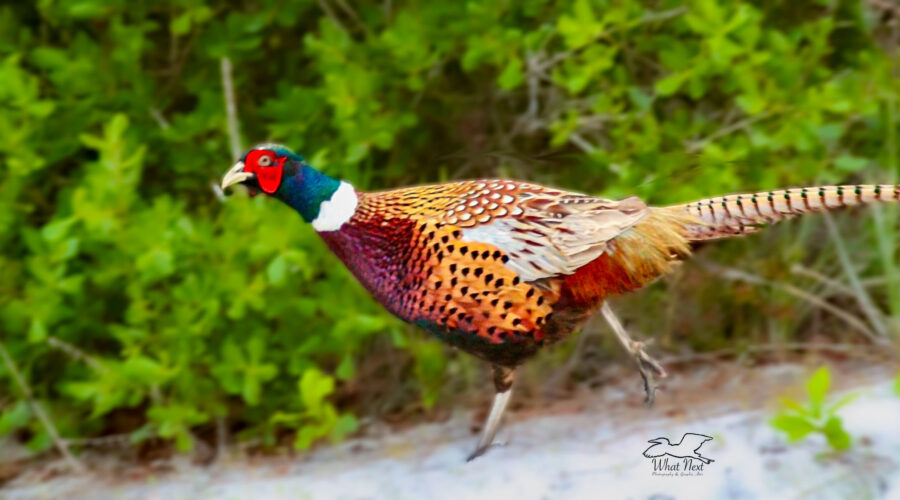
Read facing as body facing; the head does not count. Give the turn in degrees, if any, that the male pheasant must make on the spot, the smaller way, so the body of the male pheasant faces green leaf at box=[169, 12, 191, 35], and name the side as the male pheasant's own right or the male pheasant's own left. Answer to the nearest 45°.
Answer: approximately 45° to the male pheasant's own right

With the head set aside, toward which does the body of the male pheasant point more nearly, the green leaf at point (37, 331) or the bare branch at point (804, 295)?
the green leaf

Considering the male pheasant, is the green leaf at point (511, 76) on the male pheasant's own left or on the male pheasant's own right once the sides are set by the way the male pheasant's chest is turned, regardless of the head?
on the male pheasant's own right

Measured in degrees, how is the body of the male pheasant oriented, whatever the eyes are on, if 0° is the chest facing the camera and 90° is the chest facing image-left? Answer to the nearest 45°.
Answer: approximately 90°

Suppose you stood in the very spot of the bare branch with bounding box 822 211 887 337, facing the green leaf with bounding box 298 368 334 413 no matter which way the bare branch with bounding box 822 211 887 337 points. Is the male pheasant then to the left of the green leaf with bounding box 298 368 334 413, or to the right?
left

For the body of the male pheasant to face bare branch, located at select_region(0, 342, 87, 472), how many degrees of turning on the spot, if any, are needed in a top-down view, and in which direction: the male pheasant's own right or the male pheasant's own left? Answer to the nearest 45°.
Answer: approximately 45° to the male pheasant's own right

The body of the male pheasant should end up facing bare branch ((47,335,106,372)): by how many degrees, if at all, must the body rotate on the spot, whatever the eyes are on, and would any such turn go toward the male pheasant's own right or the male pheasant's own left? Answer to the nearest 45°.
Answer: approximately 45° to the male pheasant's own right

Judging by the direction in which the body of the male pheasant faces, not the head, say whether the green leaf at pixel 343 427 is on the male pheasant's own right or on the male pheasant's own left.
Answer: on the male pheasant's own right

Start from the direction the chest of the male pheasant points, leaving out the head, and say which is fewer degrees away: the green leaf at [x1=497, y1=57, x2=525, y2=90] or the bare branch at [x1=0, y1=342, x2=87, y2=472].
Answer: the bare branch

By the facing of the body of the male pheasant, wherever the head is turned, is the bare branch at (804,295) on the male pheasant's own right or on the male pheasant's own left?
on the male pheasant's own right
